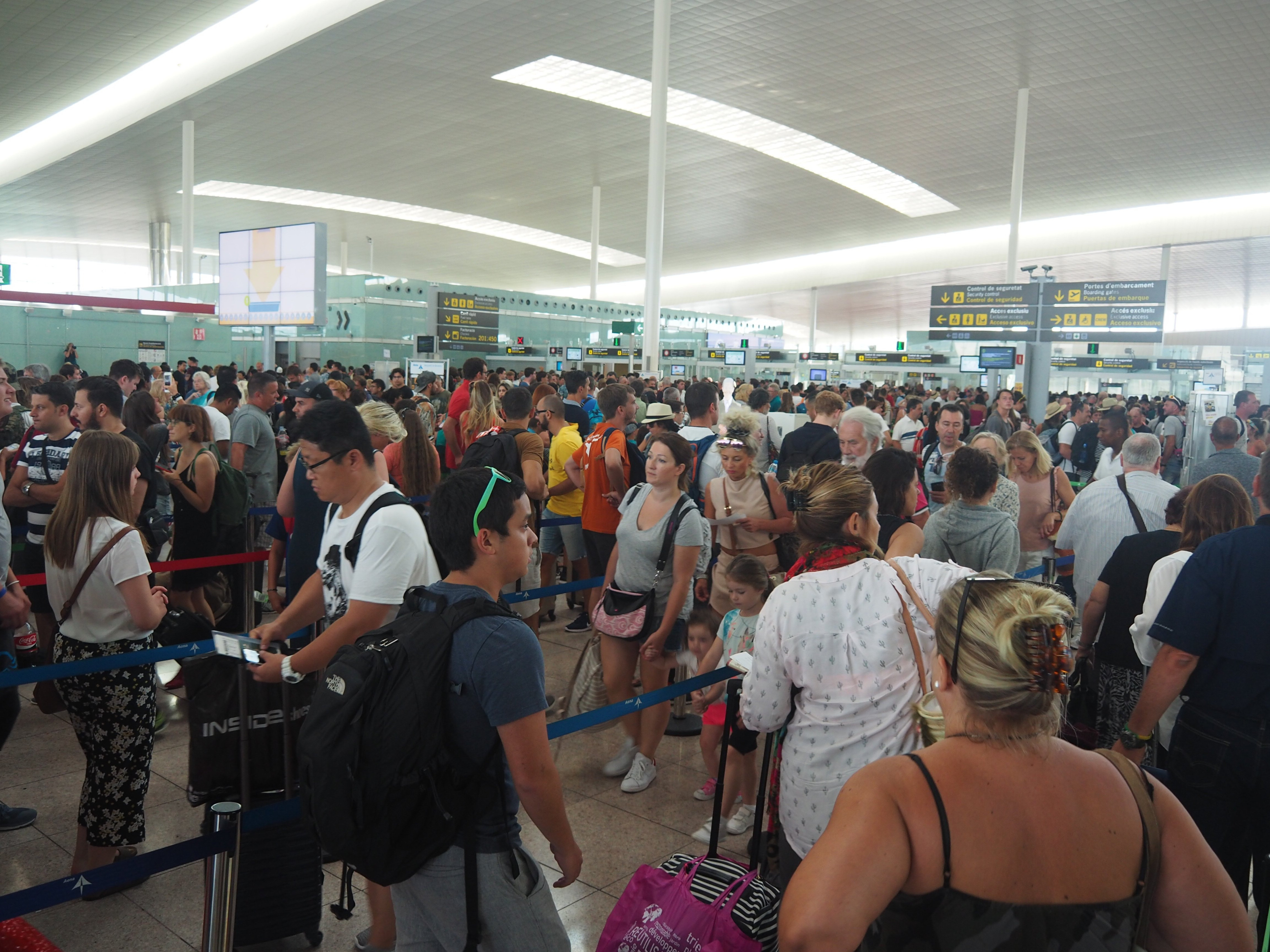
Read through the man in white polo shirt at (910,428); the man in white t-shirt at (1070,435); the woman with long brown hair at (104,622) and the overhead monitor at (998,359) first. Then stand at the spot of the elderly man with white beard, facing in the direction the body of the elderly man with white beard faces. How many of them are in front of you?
1

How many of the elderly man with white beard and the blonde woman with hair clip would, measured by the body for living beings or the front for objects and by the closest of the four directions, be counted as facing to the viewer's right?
0

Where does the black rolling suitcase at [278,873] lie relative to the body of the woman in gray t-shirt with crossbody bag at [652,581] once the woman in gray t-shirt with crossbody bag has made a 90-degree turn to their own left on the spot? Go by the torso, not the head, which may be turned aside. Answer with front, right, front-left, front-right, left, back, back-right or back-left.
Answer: right

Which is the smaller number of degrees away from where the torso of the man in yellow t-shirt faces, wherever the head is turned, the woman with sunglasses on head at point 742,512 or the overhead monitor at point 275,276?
the overhead monitor

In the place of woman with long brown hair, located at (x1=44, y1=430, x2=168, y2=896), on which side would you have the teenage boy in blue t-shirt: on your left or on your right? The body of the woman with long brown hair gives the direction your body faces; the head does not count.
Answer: on your right

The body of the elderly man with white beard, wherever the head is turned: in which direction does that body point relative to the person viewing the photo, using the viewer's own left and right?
facing the viewer and to the left of the viewer

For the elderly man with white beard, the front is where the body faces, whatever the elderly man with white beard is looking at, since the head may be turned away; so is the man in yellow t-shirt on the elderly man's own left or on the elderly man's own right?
on the elderly man's own right

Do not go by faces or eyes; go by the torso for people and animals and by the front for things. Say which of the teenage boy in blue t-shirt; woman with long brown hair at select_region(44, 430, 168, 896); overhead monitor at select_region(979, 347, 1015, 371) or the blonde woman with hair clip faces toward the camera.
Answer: the overhead monitor

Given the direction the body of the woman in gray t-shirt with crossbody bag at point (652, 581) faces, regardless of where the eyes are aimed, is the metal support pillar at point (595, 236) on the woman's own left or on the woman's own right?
on the woman's own right

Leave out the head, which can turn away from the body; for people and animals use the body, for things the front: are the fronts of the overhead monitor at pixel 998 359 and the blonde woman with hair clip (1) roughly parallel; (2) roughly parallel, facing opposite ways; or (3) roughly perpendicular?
roughly parallel, facing opposite ways

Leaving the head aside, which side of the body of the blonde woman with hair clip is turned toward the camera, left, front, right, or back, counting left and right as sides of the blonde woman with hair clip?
back

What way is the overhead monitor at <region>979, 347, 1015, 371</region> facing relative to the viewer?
toward the camera

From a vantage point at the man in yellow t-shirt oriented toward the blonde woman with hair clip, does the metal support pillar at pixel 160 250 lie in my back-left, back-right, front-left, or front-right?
back-right
